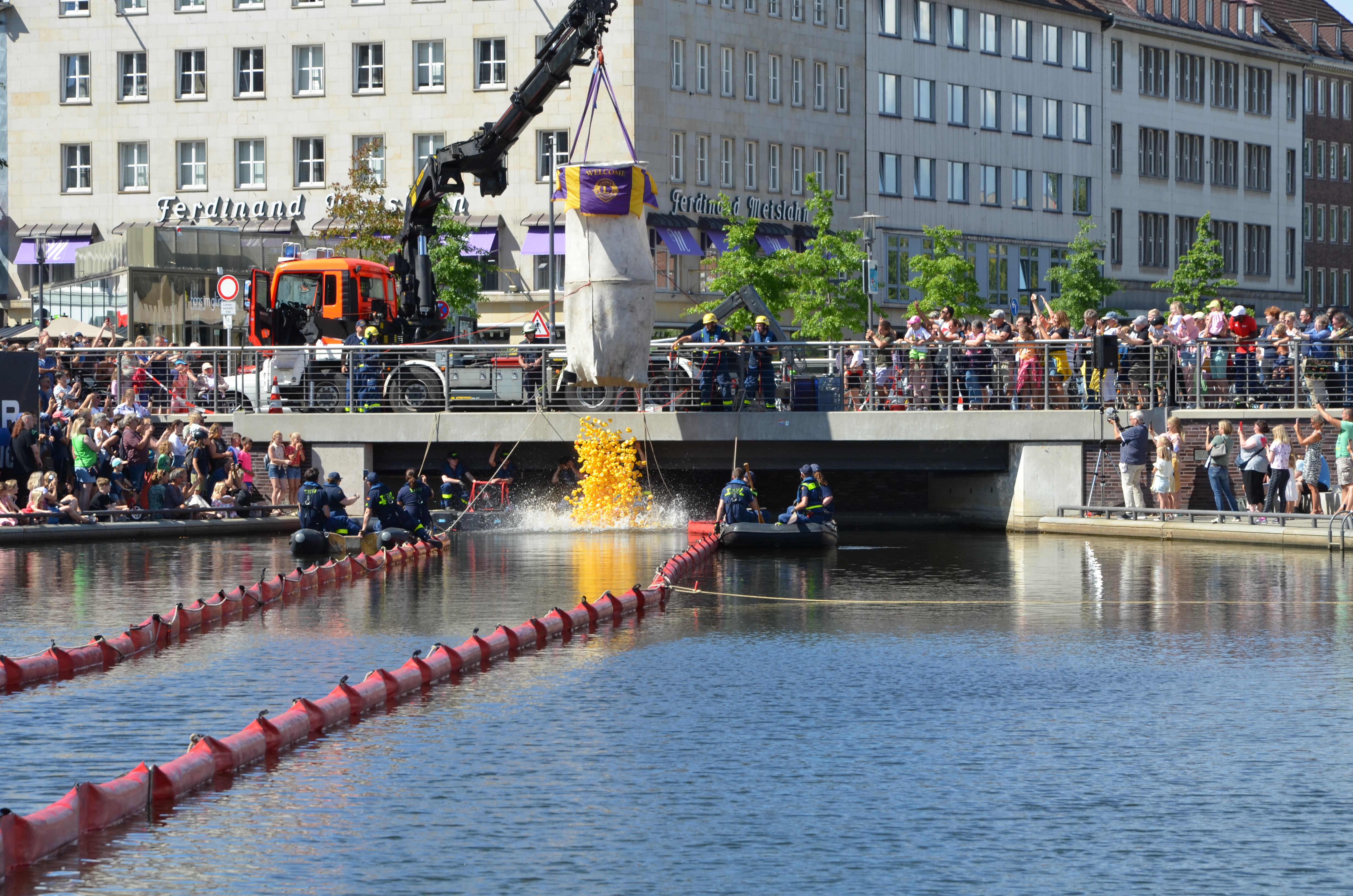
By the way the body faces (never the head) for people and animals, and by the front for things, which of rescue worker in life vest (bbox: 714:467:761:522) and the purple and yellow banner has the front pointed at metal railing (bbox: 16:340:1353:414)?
the rescue worker in life vest

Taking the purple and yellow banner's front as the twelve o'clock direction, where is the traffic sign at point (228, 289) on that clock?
The traffic sign is roughly at 4 o'clock from the purple and yellow banner.

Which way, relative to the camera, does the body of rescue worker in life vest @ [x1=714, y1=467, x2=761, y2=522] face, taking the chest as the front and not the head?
away from the camera

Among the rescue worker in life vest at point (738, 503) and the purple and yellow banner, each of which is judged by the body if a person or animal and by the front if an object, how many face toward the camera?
1

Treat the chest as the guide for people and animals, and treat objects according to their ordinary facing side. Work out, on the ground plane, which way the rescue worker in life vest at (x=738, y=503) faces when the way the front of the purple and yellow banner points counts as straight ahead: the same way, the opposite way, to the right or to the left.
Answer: the opposite way

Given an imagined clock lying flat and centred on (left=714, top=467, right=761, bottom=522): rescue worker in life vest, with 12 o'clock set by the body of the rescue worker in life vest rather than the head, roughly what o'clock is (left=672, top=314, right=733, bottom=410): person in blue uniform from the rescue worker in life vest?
The person in blue uniform is roughly at 12 o'clock from the rescue worker in life vest.

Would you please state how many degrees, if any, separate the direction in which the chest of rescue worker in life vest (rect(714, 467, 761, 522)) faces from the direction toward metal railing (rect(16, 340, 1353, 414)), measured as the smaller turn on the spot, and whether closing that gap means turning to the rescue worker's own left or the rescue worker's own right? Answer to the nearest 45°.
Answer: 0° — they already face it

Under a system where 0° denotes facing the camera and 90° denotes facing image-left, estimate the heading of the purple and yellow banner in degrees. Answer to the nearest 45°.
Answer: approximately 0°

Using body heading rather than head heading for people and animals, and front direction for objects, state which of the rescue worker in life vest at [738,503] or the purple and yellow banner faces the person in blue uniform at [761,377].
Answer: the rescue worker in life vest
